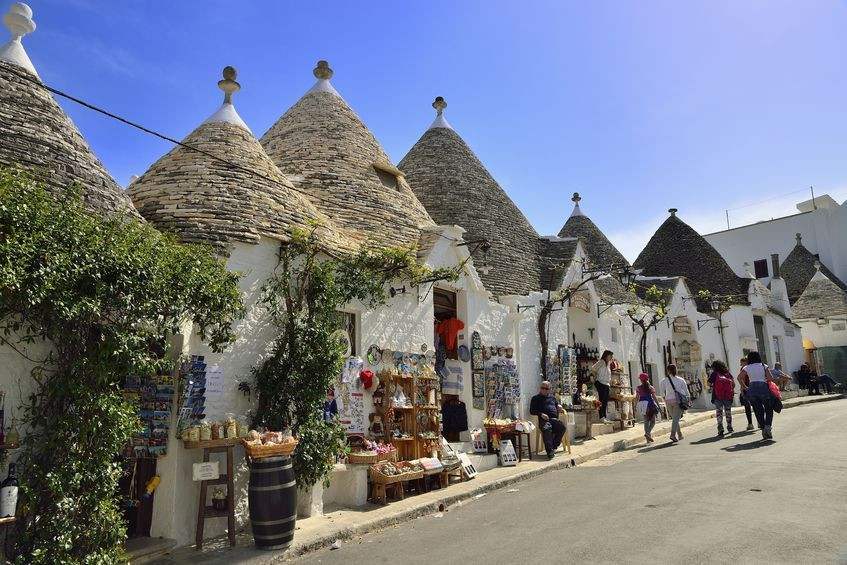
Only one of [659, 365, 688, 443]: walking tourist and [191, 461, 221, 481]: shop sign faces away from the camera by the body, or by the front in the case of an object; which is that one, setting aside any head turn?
the walking tourist

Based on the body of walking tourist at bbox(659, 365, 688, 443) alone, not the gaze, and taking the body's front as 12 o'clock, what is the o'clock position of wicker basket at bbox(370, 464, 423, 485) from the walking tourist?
The wicker basket is roughly at 7 o'clock from the walking tourist.

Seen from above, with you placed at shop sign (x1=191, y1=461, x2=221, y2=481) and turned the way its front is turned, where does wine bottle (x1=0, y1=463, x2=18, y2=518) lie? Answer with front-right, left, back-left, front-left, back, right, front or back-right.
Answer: front-right

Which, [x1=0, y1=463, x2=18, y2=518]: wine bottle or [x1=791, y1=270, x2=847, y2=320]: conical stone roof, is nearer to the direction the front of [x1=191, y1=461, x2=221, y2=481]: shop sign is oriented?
the wine bottle

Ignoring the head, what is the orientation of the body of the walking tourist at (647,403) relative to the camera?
away from the camera

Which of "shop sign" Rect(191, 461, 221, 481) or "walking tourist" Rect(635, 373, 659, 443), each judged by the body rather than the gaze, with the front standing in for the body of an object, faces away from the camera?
the walking tourist

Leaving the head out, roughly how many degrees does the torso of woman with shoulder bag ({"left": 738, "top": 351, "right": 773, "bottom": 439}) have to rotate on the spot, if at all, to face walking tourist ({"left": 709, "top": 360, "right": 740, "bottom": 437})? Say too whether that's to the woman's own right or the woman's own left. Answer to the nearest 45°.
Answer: approximately 45° to the woman's own left

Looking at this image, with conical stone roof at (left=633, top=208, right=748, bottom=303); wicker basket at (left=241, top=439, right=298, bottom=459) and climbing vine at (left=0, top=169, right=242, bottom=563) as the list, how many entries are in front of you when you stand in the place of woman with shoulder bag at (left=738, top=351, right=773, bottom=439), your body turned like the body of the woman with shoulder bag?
1

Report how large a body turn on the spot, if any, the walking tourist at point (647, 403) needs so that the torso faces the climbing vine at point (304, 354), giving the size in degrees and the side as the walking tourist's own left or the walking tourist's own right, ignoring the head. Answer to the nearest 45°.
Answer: approximately 135° to the walking tourist's own left

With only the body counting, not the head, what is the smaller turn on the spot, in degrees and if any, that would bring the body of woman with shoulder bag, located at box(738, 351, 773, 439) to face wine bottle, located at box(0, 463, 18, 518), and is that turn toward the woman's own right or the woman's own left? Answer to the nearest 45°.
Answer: approximately 135° to the woman's own left

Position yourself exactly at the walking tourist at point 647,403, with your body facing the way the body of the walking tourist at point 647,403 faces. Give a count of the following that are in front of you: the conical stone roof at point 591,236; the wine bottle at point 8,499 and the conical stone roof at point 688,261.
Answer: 2

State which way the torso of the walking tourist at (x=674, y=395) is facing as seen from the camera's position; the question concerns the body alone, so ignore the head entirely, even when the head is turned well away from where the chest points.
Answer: away from the camera

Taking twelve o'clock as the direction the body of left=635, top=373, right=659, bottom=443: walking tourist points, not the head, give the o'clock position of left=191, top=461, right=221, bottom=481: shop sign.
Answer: The shop sign is roughly at 7 o'clock from the walking tourist.

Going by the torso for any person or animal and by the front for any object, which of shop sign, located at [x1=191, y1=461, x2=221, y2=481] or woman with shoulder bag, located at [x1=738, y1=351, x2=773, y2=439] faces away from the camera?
the woman with shoulder bag

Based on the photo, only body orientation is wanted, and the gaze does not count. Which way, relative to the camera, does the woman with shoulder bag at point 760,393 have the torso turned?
away from the camera

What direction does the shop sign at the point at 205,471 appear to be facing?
toward the camera
